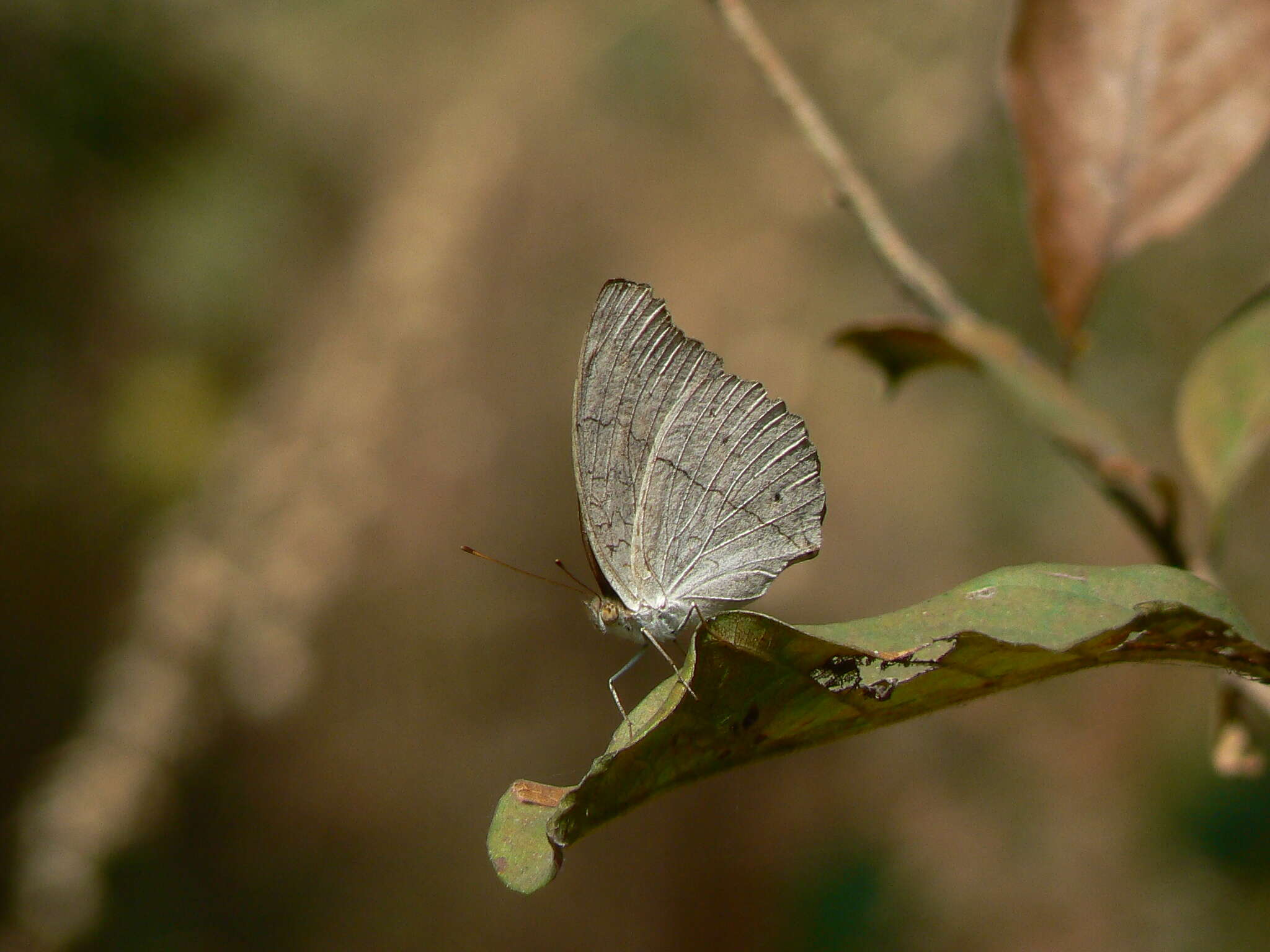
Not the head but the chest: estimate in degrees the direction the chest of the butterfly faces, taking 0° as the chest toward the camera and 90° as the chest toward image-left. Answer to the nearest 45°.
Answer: approximately 90°
